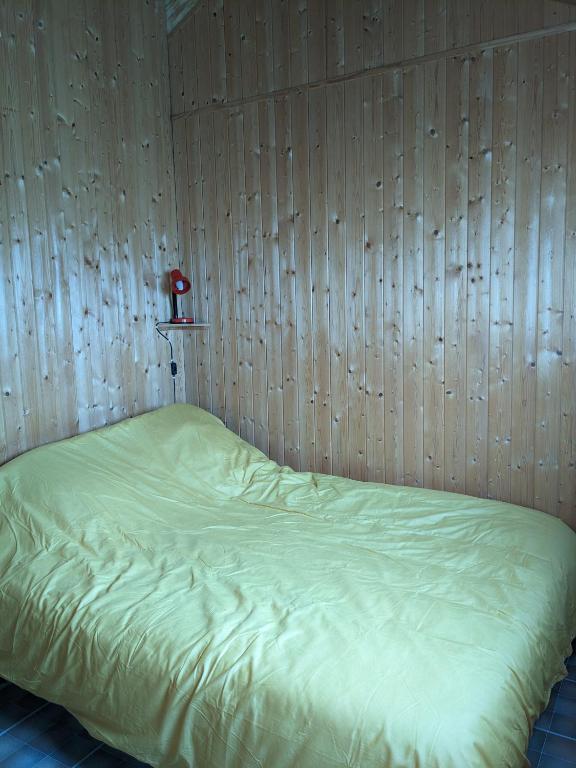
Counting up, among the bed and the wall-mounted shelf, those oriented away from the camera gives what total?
0

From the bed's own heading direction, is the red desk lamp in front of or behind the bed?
behind

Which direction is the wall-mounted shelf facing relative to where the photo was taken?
toward the camera

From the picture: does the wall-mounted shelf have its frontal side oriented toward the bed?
yes

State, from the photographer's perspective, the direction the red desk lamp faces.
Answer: facing the viewer and to the right of the viewer

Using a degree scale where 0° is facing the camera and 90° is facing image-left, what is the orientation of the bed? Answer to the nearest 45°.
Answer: approximately 315°
